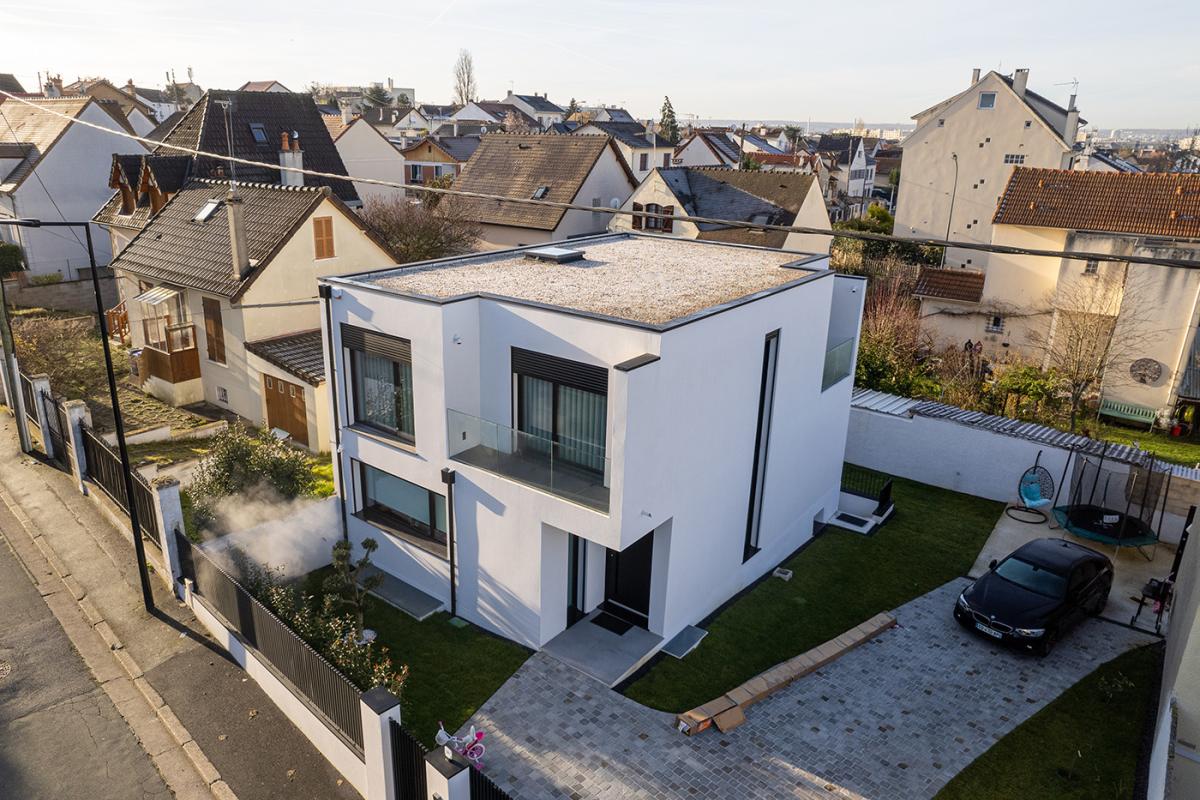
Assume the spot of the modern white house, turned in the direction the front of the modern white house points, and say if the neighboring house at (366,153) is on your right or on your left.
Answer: on your right

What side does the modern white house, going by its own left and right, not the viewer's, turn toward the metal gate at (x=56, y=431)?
right

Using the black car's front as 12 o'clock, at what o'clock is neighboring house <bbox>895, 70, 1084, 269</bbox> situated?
The neighboring house is roughly at 4 o'clock from the black car.

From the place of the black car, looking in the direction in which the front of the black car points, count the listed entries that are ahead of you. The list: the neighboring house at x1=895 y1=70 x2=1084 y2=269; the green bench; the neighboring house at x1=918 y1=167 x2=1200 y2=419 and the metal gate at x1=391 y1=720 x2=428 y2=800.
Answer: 1

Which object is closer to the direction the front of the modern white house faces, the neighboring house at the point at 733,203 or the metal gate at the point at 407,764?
the metal gate

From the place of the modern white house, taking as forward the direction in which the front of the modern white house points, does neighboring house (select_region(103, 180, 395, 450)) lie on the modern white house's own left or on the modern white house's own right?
on the modern white house's own right

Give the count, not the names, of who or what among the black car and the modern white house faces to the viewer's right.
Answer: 0

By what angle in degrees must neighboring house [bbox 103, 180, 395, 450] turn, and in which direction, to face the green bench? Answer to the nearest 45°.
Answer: approximately 135° to its left

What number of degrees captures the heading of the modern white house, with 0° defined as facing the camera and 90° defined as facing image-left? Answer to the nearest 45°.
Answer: approximately 45°

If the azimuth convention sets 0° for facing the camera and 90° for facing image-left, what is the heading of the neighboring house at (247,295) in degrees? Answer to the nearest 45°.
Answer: approximately 45°

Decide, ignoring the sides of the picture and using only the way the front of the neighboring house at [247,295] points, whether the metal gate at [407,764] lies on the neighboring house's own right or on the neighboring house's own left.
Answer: on the neighboring house's own left

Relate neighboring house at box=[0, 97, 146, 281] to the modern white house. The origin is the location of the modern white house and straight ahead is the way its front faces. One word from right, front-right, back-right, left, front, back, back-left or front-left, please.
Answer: right

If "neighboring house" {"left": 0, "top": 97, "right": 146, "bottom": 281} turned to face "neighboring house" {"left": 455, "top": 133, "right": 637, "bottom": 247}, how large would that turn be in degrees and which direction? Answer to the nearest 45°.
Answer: approximately 90° to its left

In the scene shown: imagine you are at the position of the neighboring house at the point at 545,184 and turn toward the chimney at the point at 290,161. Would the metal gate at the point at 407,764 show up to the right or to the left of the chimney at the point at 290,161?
left

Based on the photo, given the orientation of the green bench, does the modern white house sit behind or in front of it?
in front
